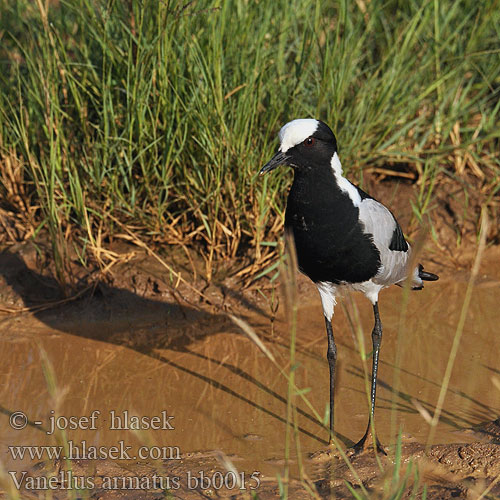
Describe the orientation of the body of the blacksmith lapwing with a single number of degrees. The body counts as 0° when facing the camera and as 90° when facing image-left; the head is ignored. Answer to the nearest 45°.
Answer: approximately 45°
